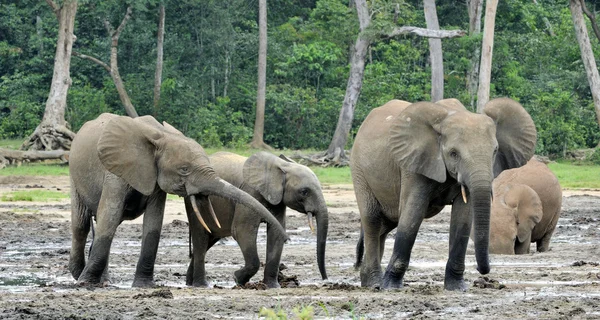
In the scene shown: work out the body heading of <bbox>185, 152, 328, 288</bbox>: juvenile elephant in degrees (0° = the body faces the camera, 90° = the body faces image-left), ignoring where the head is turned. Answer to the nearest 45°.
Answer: approximately 270°

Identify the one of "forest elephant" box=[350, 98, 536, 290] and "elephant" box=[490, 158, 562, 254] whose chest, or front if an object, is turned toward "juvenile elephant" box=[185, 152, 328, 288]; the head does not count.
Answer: the elephant

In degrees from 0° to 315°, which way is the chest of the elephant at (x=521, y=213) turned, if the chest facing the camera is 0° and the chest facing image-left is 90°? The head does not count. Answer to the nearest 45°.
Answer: approximately 45°

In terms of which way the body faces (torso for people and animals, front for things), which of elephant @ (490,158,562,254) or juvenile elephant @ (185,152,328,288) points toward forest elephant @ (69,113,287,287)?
the elephant

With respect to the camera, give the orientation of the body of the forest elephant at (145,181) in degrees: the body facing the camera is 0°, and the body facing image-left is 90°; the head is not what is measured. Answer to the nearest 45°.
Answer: approximately 315°

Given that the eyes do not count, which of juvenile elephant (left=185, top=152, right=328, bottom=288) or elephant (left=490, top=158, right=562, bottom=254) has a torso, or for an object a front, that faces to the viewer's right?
the juvenile elephant

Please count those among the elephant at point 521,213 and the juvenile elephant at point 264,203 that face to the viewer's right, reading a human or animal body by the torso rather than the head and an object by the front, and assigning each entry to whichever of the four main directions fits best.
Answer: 1

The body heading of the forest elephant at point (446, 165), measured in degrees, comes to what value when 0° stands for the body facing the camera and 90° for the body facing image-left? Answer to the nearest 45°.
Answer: approximately 315°

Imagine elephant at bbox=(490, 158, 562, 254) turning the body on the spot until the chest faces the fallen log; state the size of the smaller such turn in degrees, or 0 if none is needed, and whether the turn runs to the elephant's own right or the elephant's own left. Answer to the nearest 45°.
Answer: approximately 90° to the elephant's own right

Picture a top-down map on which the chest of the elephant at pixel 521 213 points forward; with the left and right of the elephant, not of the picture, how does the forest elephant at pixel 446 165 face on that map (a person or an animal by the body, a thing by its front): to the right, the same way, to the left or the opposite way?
to the left

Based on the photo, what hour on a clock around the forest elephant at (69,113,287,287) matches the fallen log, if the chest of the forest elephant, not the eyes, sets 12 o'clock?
The fallen log is roughly at 7 o'clock from the forest elephant.

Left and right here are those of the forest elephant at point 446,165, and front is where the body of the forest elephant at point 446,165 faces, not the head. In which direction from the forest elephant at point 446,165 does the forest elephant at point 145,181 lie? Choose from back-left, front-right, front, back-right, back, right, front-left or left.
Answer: back-right
